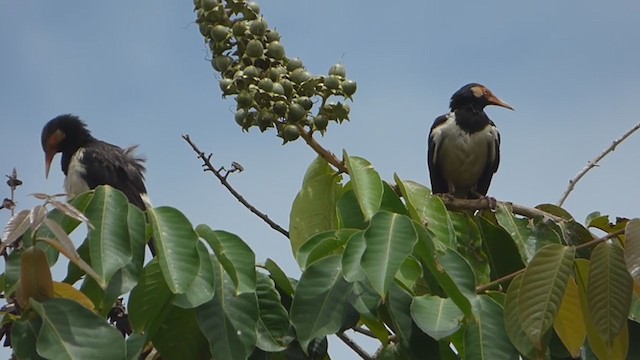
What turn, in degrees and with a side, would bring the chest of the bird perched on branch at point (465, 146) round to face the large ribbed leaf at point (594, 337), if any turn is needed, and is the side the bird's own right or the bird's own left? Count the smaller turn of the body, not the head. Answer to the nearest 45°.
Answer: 0° — it already faces it

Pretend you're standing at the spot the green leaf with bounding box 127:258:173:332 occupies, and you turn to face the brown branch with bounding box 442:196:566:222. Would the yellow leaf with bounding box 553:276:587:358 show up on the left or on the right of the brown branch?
right

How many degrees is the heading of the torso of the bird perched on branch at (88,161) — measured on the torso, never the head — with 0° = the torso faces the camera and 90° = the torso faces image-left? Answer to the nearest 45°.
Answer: approximately 90°

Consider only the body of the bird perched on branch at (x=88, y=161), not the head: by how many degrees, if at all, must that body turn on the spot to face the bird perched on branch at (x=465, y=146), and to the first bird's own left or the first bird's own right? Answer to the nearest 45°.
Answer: approximately 180°

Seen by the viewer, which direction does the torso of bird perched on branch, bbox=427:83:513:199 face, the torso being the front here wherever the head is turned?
toward the camera

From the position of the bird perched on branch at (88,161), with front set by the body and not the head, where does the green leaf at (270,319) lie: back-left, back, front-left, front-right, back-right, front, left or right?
left

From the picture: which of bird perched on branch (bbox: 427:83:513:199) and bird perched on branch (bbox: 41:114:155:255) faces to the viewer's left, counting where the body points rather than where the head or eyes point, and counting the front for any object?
bird perched on branch (bbox: 41:114:155:255)

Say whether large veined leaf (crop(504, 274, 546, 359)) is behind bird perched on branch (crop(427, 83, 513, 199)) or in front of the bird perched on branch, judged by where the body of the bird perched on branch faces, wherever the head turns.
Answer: in front
